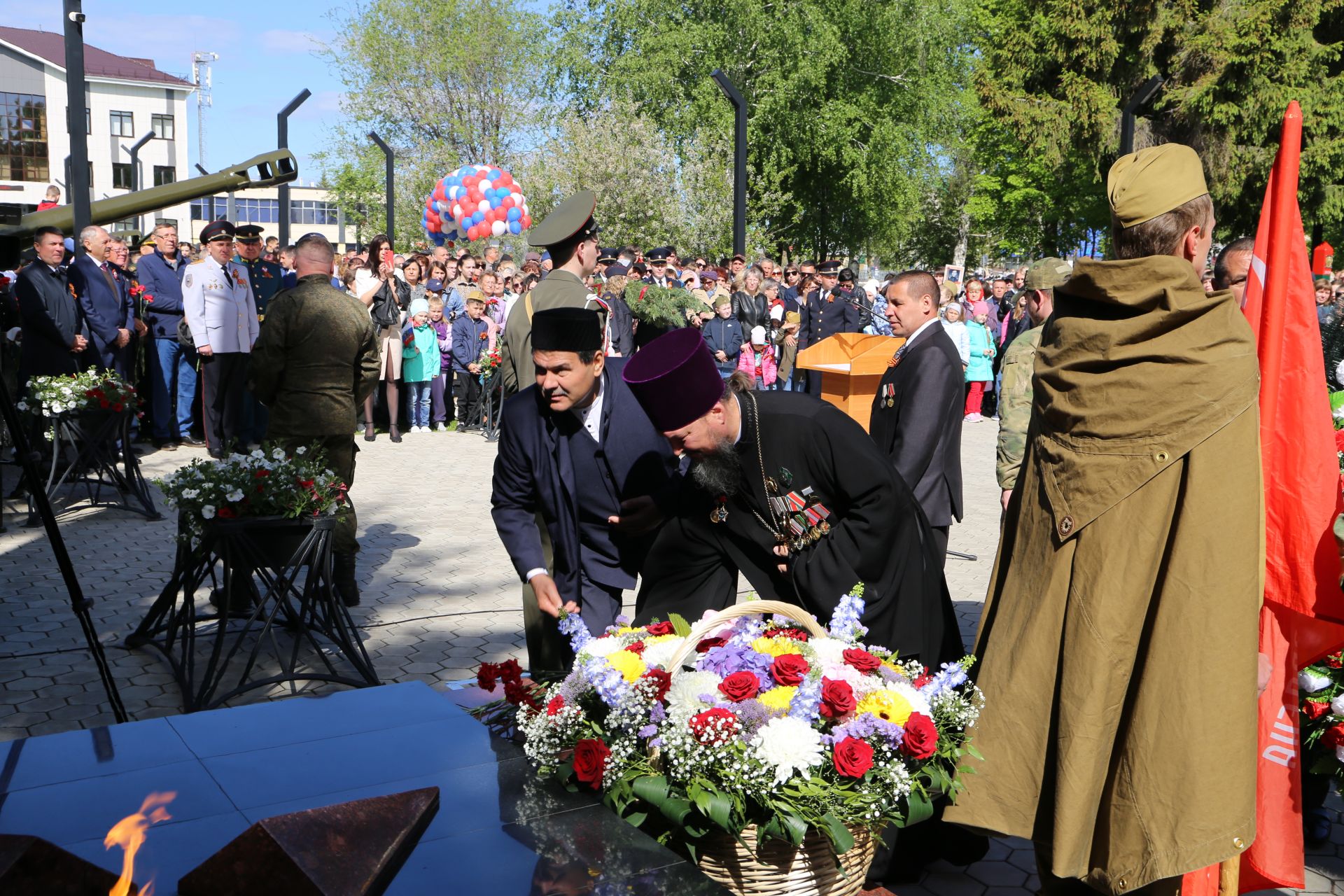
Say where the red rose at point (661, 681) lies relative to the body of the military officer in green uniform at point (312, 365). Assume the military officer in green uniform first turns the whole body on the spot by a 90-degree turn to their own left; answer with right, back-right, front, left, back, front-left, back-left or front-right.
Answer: left

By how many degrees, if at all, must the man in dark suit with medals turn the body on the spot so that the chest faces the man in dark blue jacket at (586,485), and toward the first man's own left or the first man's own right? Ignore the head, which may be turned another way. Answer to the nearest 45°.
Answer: approximately 45° to the first man's own left

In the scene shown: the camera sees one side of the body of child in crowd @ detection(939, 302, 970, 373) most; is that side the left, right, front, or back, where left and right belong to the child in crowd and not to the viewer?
front

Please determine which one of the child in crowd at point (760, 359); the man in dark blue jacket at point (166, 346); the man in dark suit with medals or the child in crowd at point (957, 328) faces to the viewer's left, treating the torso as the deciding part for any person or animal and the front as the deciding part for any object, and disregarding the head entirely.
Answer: the man in dark suit with medals

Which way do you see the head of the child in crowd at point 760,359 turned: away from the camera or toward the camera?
toward the camera

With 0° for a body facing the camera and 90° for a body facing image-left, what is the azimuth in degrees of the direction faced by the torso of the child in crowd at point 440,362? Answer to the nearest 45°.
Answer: approximately 0°

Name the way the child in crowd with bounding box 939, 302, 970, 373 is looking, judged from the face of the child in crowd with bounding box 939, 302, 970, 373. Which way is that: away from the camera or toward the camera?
toward the camera

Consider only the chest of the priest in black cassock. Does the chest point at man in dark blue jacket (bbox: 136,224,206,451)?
no

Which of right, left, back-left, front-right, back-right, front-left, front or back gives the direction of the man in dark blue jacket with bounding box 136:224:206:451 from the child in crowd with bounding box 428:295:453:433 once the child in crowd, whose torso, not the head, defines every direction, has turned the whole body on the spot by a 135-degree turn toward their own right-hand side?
left

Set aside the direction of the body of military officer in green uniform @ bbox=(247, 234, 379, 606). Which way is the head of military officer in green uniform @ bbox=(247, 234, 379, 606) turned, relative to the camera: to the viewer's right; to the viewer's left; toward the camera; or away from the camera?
away from the camera

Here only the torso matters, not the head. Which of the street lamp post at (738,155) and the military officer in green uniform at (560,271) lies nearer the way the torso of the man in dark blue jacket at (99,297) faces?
the military officer in green uniform

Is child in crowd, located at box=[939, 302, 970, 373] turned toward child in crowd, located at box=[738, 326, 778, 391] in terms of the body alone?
no

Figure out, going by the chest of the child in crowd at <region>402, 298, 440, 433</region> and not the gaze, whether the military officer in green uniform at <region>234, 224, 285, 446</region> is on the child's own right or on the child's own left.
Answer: on the child's own right

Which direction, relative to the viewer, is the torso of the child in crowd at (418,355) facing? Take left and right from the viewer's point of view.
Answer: facing the viewer

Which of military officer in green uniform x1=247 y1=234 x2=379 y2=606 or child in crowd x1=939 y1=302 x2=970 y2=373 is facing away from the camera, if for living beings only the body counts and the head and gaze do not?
the military officer in green uniform

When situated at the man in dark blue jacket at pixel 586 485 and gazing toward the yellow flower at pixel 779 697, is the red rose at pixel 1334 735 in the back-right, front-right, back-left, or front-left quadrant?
front-left

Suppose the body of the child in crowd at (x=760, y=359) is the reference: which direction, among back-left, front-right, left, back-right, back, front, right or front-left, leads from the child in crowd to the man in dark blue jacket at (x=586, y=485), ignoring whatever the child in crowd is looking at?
front
